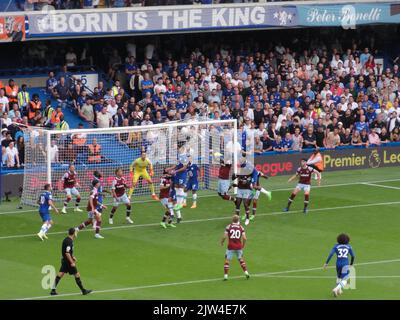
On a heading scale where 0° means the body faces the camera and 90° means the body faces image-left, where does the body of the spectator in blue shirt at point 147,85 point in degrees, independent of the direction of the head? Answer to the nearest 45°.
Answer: approximately 0°

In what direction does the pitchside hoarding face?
toward the camera

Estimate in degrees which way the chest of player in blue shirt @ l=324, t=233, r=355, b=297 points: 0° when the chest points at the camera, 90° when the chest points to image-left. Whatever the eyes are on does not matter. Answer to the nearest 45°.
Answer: approximately 180°

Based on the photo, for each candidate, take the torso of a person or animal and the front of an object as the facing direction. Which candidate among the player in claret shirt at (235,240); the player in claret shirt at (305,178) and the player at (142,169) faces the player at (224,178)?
the player in claret shirt at (235,240)

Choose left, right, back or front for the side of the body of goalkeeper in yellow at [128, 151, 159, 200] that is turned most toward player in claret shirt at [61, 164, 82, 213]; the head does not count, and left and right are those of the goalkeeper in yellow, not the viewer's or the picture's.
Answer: right

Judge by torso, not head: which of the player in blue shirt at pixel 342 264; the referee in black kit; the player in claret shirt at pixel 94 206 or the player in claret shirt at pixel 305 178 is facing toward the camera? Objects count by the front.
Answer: the player in claret shirt at pixel 305 178

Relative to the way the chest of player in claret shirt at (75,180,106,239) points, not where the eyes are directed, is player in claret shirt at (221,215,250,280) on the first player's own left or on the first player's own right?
on the first player's own right
